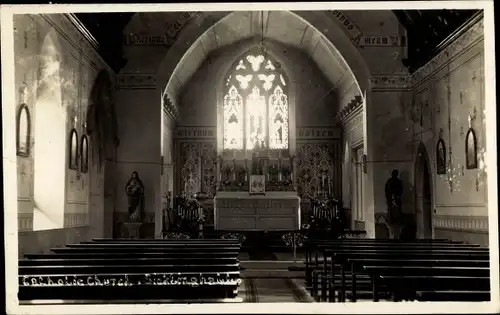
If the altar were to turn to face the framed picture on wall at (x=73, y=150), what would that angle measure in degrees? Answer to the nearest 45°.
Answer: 0° — it already faces it

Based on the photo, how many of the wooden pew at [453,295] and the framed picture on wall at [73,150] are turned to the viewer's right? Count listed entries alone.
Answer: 1

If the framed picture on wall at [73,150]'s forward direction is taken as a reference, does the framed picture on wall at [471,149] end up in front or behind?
in front

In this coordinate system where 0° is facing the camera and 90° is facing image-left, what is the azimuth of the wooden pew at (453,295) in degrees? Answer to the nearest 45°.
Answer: approximately 180°

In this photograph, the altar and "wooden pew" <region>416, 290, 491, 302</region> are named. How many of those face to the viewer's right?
0

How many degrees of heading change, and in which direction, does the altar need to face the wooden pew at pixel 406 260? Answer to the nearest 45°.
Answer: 0° — it already faces it

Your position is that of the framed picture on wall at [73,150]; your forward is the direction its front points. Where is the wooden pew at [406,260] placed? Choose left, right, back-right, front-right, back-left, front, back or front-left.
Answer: front-right

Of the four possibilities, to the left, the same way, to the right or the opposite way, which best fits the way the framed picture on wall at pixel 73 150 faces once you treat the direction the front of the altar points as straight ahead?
to the left

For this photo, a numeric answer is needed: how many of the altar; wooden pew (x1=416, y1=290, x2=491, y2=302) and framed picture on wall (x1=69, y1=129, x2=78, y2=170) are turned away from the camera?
1

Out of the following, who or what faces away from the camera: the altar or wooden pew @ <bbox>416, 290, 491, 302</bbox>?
the wooden pew

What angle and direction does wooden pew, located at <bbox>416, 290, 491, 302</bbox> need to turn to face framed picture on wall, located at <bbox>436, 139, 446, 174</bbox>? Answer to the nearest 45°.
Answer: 0° — it already faces it

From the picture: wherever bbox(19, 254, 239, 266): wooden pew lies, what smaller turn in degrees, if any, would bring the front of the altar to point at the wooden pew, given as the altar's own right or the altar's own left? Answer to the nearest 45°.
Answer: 0° — it already faces it

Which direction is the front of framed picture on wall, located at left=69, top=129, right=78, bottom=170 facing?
to the viewer's right

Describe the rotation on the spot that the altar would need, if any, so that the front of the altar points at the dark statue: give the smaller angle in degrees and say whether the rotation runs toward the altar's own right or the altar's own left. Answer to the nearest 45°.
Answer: approximately 45° to the altar's own left

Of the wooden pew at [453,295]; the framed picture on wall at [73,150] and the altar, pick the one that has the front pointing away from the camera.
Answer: the wooden pew

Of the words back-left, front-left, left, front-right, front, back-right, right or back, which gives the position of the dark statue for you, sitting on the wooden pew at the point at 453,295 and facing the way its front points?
front

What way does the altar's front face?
toward the camera

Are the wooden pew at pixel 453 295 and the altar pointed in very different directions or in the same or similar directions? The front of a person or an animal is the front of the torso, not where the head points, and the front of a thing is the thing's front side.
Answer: very different directions
